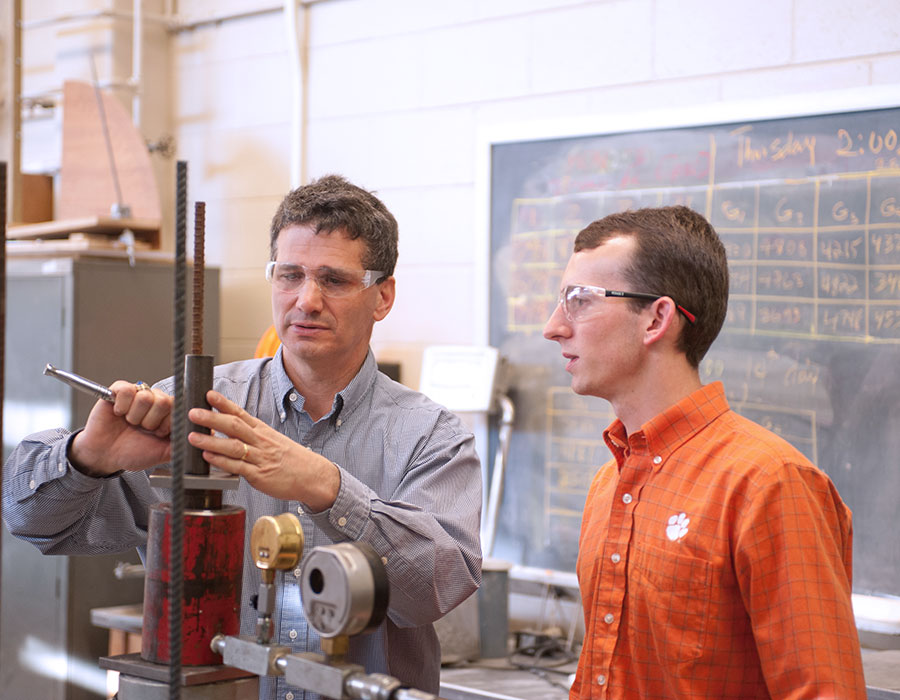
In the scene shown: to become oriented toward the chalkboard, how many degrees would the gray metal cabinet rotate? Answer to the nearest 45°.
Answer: approximately 90° to its left

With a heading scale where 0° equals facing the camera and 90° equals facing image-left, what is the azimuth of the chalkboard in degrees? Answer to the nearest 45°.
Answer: approximately 45°

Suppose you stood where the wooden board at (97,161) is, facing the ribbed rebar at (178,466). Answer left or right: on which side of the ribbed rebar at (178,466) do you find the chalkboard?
left

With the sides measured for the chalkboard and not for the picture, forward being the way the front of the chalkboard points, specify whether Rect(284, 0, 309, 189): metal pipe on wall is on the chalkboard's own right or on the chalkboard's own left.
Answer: on the chalkboard's own right
